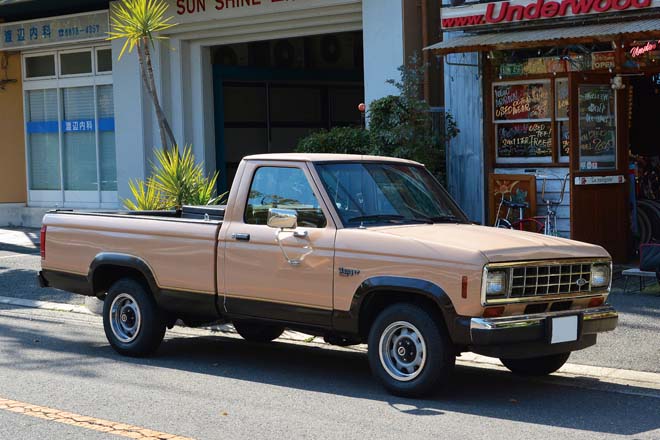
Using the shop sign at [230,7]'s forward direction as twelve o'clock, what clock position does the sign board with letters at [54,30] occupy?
The sign board with letters is roughly at 3 o'clock from the shop sign.

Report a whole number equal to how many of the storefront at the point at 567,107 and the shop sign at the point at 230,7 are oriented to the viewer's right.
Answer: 0

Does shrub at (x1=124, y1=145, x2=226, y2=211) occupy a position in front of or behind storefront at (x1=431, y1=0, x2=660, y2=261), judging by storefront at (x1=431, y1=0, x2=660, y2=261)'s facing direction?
in front

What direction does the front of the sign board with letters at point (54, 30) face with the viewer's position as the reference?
facing the viewer and to the left of the viewer

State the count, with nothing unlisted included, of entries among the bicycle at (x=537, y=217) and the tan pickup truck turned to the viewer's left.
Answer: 0

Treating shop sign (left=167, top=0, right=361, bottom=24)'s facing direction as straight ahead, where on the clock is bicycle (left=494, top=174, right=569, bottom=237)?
The bicycle is roughly at 9 o'clock from the shop sign.

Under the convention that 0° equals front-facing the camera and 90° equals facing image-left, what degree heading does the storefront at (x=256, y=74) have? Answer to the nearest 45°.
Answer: approximately 45°

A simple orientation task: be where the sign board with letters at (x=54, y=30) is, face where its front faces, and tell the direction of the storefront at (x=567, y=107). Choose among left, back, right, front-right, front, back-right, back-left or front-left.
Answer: left

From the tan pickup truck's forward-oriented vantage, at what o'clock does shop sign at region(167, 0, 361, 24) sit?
The shop sign is roughly at 7 o'clock from the tan pickup truck.

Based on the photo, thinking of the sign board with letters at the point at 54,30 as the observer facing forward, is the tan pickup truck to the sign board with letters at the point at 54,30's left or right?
on its left

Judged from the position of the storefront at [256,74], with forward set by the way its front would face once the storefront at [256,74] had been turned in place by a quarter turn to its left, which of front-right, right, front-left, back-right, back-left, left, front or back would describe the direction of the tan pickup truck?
front-right

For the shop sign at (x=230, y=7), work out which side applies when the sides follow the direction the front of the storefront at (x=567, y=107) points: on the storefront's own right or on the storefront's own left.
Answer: on the storefront's own right

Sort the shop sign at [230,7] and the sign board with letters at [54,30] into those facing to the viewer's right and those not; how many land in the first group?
0

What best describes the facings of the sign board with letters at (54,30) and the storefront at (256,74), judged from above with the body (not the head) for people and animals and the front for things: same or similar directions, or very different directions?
same or similar directions

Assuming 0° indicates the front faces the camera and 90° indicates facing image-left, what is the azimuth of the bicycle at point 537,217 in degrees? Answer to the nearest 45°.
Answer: approximately 315°

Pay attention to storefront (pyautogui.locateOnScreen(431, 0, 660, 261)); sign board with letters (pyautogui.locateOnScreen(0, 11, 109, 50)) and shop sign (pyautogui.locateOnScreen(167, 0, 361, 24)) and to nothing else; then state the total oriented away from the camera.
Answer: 0
